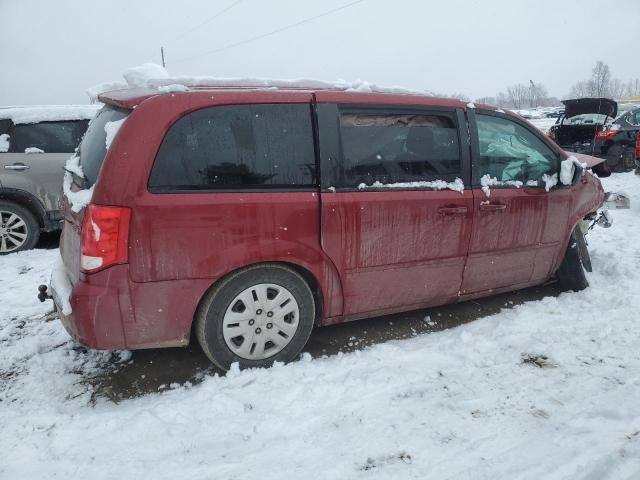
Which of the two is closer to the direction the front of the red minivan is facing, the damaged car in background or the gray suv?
the damaged car in background

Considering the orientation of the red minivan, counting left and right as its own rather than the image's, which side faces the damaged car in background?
front

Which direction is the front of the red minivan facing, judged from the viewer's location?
facing away from the viewer and to the right of the viewer

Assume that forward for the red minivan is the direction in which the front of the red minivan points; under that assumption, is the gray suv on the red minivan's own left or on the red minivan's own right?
on the red minivan's own left
